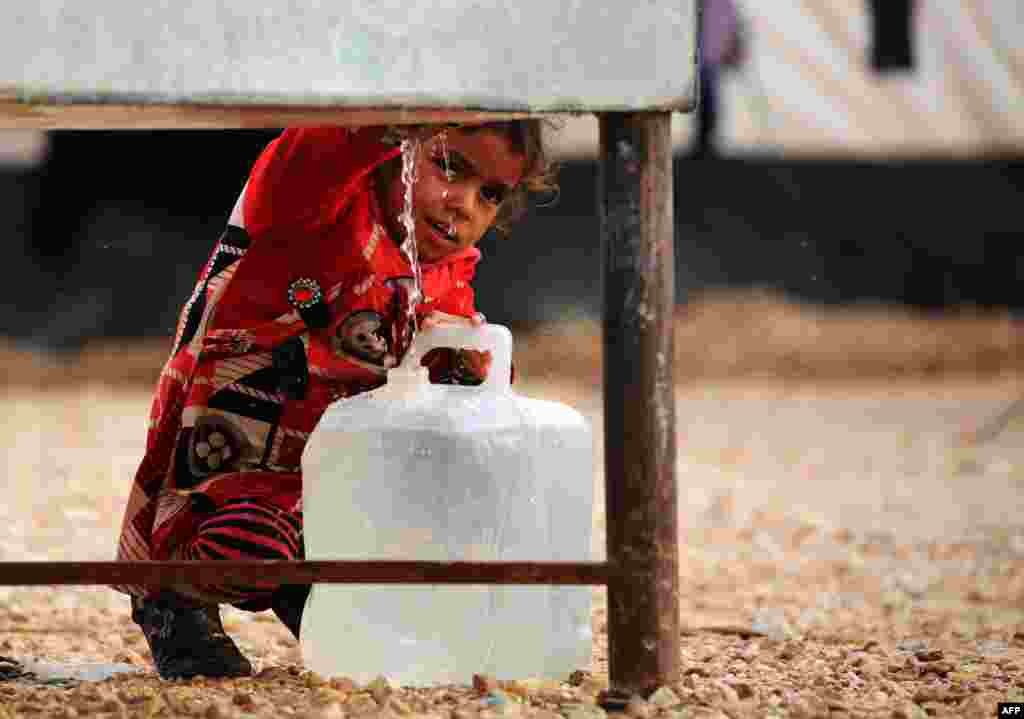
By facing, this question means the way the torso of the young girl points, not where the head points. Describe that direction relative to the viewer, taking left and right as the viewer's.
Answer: facing the viewer and to the right of the viewer

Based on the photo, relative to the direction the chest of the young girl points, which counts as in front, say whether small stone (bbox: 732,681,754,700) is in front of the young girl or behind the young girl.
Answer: in front

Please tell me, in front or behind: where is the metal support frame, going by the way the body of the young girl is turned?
in front

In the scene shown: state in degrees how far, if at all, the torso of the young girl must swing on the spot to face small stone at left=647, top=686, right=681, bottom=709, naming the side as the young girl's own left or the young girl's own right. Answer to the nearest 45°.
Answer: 0° — they already face it
